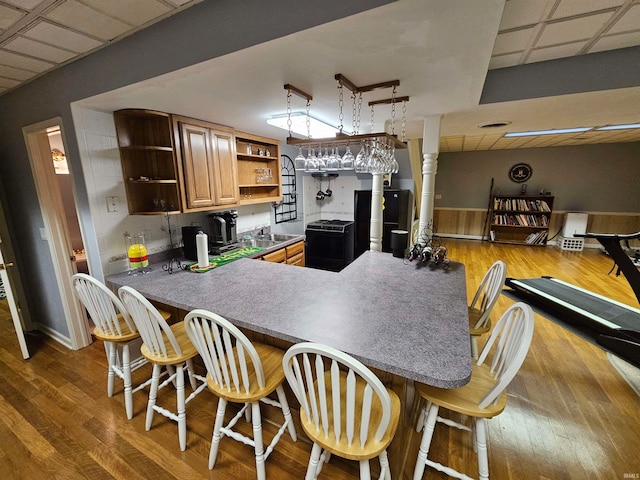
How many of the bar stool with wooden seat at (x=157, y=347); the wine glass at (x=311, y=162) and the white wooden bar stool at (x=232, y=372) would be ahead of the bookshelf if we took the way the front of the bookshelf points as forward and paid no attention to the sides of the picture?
3

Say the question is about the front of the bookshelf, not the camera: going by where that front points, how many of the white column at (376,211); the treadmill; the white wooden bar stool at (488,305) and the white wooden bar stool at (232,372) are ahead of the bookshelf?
4

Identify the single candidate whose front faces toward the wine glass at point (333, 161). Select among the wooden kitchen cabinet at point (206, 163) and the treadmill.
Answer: the wooden kitchen cabinet

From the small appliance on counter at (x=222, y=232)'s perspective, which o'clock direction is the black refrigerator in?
The black refrigerator is roughly at 10 o'clock from the small appliance on counter.

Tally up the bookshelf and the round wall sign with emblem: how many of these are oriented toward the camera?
2

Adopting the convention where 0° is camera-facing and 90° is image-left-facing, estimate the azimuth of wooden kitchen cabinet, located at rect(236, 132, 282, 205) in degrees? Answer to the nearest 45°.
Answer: approximately 315°

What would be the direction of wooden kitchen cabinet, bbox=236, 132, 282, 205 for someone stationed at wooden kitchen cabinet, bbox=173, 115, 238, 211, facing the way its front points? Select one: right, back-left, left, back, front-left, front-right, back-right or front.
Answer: left

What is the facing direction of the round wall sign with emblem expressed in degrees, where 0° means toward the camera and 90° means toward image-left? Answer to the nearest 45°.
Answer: approximately 0°
